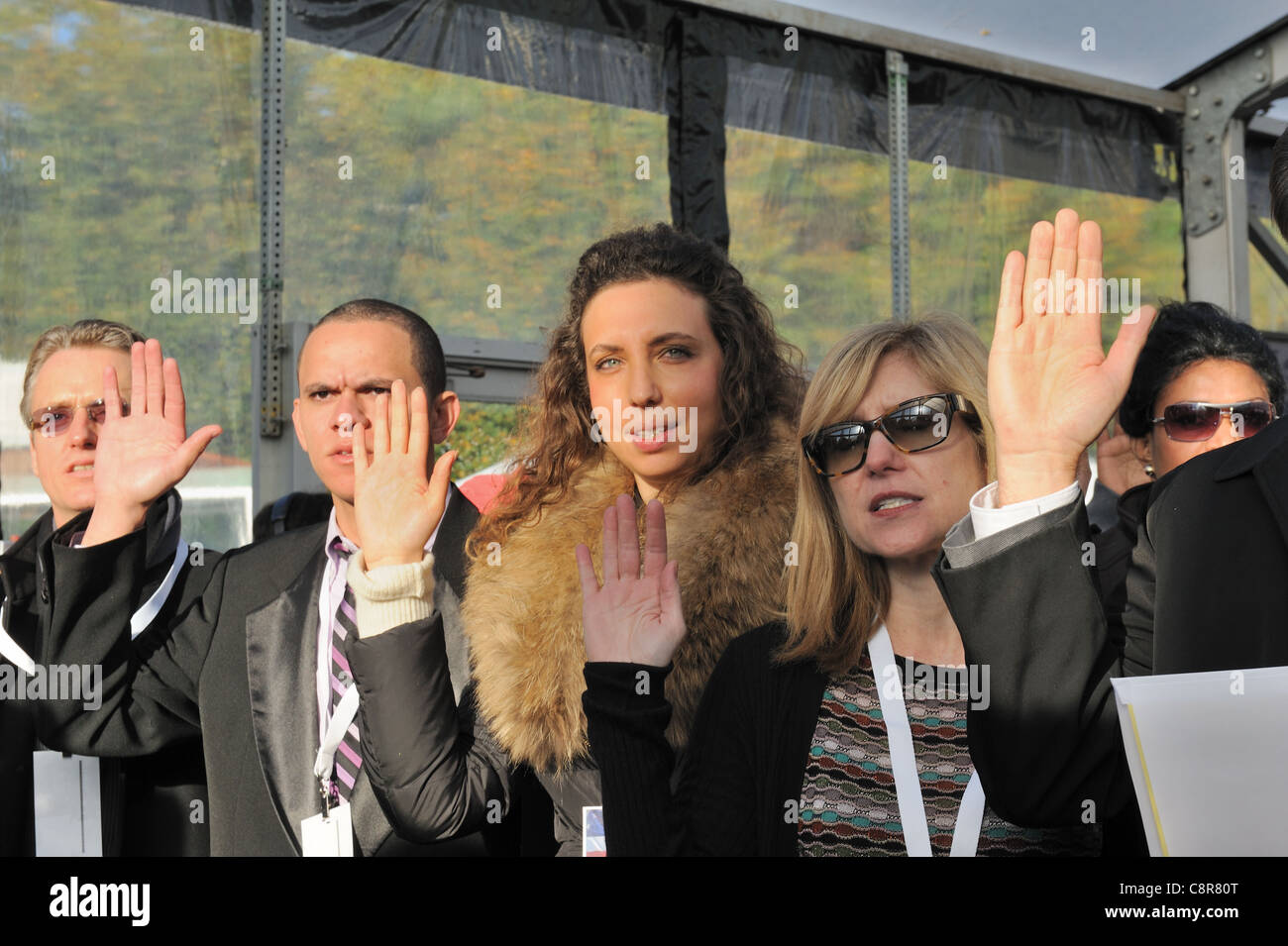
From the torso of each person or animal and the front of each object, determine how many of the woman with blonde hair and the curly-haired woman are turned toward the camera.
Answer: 2

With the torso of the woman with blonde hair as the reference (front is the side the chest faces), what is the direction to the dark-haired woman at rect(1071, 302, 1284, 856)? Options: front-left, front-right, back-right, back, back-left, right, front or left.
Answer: back-left

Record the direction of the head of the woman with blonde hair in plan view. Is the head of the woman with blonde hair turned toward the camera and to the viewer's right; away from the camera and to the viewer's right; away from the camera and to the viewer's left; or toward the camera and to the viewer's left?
toward the camera and to the viewer's left

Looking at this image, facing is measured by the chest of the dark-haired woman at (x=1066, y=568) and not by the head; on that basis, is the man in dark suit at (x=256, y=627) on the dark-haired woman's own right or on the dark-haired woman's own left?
on the dark-haired woman's own right
